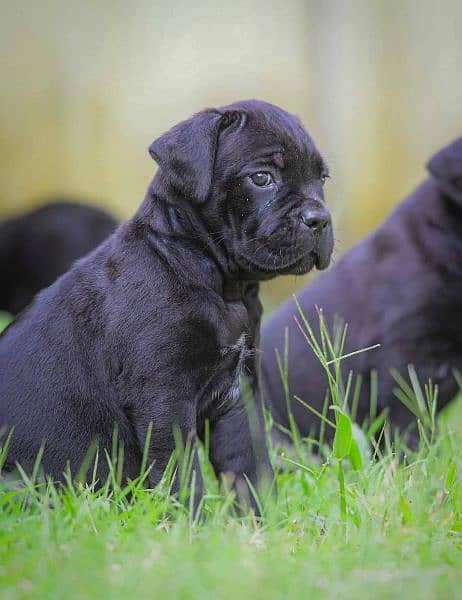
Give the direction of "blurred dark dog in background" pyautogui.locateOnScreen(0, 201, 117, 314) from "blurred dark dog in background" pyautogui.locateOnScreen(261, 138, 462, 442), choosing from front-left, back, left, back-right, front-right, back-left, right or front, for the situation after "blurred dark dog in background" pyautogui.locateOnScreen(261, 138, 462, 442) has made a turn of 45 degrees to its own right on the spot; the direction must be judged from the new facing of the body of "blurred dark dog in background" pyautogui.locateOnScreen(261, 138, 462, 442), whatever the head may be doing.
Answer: back

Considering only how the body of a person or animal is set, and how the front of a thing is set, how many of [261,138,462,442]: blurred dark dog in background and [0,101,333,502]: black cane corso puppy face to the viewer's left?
0

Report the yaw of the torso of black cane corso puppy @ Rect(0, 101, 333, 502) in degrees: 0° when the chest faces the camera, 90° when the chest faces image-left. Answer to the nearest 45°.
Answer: approximately 315°

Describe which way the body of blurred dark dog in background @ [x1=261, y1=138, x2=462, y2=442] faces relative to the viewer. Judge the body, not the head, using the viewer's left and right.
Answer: facing to the right of the viewer
